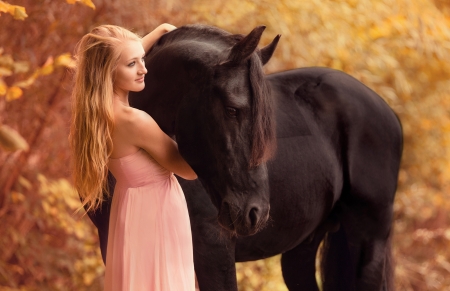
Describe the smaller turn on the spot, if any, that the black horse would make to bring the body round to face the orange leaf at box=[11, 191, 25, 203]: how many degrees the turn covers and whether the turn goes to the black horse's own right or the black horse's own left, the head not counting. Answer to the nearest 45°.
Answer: approximately 90° to the black horse's own right

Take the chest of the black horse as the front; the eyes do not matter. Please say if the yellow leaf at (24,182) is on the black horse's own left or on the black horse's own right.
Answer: on the black horse's own right

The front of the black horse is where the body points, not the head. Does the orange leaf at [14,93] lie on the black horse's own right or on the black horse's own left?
on the black horse's own right

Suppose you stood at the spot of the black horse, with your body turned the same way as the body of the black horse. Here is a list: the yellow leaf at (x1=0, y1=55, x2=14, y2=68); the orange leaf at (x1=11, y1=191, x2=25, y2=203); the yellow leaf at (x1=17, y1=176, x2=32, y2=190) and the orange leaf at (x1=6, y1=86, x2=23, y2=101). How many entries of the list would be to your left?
0

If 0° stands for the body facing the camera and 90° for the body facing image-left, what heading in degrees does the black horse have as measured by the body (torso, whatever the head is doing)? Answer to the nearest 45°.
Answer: approximately 45°

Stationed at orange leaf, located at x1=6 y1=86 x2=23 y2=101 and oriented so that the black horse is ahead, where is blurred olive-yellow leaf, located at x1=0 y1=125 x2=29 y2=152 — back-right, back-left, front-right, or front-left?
front-right

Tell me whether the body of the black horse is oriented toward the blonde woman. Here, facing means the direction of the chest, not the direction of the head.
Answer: yes

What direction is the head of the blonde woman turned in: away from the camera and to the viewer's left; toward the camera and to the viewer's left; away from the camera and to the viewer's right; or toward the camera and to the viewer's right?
toward the camera and to the viewer's right

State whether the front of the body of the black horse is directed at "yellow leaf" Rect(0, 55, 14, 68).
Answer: no
